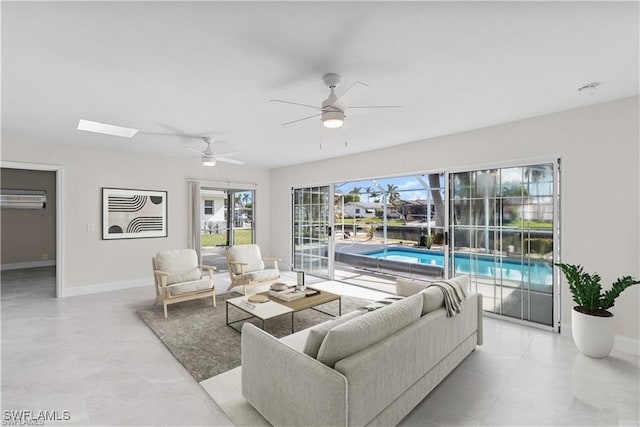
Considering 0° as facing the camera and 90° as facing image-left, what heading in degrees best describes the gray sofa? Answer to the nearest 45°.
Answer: approximately 135°

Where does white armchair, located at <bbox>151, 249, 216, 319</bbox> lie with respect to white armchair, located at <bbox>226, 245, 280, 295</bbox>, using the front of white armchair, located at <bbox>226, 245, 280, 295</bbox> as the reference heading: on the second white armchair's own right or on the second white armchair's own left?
on the second white armchair's own right

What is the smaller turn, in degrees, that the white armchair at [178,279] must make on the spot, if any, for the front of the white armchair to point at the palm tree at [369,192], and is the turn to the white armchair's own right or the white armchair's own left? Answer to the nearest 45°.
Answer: approximately 90° to the white armchair's own left

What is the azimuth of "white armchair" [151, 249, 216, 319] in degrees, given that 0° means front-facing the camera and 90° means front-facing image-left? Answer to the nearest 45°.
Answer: approximately 315°

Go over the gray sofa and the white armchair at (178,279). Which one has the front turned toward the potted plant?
the white armchair

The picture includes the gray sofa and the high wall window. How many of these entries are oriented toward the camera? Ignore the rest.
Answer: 1

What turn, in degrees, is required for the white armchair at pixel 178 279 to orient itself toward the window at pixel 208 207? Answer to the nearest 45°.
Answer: approximately 135° to its left

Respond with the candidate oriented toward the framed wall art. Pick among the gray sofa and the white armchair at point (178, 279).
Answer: the gray sofa

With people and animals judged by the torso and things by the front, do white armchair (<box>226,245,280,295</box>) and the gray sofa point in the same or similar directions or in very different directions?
very different directions

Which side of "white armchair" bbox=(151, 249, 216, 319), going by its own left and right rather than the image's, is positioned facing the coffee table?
front

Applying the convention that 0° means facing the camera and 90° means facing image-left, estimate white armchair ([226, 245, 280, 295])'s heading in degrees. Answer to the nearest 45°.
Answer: approximately 315°

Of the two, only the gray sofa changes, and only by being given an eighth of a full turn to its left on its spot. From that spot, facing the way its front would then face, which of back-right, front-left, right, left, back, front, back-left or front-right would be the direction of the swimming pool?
back-right

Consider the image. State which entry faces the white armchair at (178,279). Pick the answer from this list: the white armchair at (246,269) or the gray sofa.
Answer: the gray sofa

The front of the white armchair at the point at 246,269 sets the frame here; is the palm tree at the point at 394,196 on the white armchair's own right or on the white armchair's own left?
on the white armchair's own left
